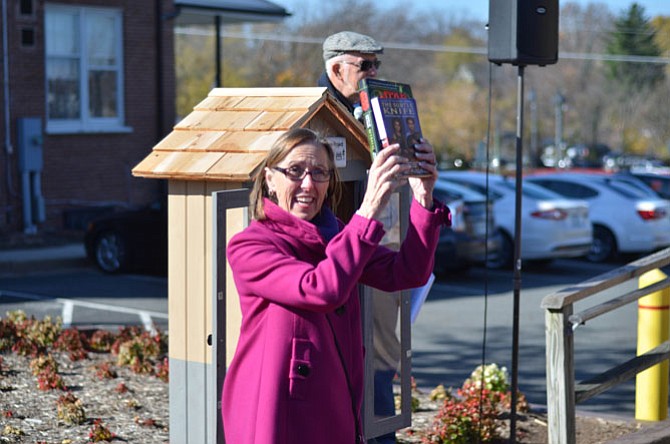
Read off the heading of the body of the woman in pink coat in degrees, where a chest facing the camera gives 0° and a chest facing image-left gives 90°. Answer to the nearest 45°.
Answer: approximately 315°

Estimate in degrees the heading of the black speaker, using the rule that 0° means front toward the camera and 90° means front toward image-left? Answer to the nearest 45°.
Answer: approximately 315°

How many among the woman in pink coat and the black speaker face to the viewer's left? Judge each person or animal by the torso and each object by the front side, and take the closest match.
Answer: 0

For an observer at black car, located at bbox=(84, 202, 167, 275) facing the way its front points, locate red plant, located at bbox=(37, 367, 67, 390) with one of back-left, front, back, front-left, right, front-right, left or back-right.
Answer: left

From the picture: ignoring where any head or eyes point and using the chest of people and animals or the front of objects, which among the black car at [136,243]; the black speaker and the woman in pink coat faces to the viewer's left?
the black car

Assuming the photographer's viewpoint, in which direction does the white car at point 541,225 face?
facing away from the viewer and to the left of the viewer

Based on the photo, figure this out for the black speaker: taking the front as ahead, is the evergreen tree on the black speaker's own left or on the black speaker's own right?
on the black speaker's own left

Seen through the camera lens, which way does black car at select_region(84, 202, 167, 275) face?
facing to the left of the viewer

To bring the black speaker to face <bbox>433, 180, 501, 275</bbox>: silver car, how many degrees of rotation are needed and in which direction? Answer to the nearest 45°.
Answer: approximately 135° to its left

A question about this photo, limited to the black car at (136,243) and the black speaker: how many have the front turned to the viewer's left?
1

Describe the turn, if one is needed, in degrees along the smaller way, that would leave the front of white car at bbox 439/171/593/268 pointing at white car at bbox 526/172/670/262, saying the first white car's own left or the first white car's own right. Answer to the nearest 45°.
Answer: approximately 90° to the first white car's own right

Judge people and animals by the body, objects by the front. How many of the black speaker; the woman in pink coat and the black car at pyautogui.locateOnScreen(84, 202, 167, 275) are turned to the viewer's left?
1

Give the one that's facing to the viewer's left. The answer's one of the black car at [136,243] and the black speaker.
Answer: the black car

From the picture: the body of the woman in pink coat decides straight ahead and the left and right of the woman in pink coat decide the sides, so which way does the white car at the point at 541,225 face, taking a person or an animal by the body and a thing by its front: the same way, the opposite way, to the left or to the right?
the opposite way
